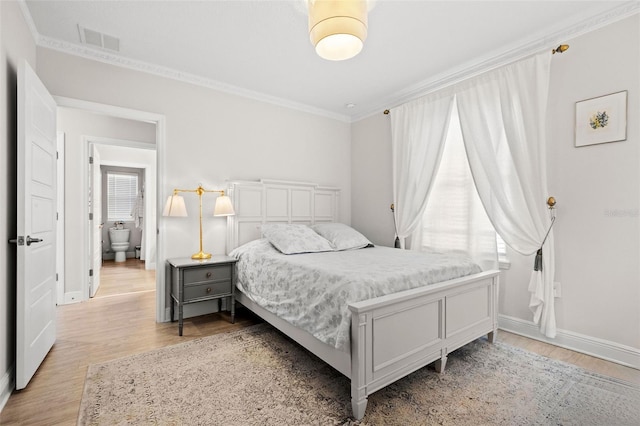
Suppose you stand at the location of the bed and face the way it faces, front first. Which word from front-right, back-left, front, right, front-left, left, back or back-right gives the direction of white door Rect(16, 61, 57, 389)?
back-right

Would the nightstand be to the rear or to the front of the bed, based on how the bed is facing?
to the rear

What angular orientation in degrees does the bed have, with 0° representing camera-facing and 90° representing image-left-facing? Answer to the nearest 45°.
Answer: approximately 315°

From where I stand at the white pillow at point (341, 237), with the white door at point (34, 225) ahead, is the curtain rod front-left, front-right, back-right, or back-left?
back-left

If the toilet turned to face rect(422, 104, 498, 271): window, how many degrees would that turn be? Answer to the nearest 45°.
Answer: approximately 45° to its left

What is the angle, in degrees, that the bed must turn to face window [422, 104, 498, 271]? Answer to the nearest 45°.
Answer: approximately 90° to its left
